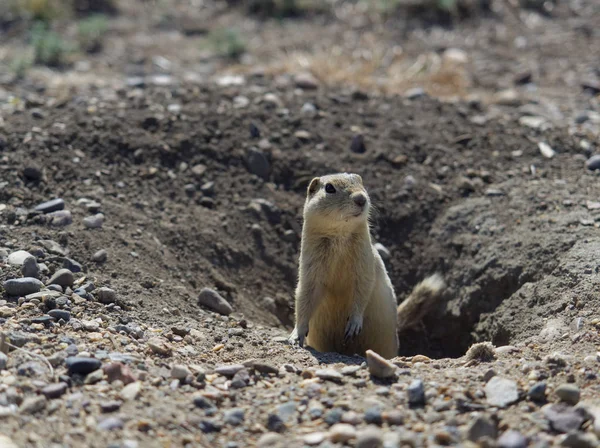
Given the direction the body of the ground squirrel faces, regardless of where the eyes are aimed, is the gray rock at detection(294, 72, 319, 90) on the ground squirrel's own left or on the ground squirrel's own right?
on the ground squirrel's own right

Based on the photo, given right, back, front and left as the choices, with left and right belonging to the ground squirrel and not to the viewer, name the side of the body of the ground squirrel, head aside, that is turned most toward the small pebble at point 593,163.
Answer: back

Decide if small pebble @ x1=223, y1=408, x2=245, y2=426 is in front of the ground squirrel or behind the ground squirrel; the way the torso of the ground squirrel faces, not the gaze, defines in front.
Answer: in front

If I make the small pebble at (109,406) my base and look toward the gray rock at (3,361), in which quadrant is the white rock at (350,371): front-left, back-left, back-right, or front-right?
back-right

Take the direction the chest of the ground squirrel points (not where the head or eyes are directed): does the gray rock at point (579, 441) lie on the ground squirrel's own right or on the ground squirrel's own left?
on the ground squirrel's own left

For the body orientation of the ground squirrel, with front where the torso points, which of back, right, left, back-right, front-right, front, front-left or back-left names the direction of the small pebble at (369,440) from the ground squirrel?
front-left

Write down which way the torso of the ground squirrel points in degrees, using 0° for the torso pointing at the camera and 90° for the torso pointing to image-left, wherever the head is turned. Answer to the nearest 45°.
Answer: approximately 45°

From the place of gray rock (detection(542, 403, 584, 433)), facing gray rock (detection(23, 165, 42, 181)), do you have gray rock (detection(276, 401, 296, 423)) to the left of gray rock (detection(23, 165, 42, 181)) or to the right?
left

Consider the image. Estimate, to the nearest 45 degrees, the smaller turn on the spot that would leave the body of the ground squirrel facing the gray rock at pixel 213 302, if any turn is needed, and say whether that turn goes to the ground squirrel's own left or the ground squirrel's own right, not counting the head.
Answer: approximately 45° to the ground squirrel's own right
